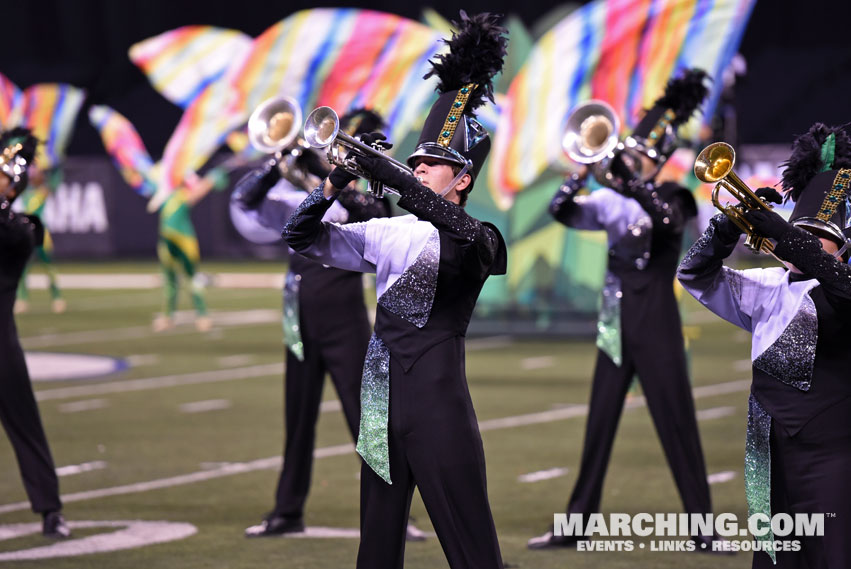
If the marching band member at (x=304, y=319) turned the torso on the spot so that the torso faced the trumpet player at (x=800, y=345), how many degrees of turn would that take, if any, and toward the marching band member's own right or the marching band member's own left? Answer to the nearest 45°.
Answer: approximately 90° to the marching band member's own left

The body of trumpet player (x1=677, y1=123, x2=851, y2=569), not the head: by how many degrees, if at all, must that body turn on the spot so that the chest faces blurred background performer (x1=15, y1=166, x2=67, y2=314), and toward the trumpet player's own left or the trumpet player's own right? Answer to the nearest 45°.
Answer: approximately 90° to the trumpet player's own right

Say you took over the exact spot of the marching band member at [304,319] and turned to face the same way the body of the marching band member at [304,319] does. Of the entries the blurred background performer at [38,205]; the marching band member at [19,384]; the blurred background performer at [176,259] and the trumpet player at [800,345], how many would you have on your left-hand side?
1

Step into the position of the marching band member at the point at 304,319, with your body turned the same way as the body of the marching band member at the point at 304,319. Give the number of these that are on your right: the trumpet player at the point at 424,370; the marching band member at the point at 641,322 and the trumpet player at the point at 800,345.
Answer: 0

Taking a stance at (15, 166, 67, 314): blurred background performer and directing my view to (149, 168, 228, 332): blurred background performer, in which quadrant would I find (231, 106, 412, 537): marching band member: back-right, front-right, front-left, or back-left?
front-right

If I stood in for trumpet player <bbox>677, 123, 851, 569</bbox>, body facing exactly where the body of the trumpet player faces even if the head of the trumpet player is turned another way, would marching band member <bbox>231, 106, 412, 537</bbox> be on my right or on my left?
on my right

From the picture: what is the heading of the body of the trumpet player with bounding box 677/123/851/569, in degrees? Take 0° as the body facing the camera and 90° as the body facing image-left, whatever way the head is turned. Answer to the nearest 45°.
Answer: approximately 45°

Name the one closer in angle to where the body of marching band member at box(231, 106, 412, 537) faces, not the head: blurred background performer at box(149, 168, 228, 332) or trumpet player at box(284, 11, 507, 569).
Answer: the trumpet player

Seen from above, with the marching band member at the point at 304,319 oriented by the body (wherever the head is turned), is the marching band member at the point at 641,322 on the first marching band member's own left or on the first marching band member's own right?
on the first marching band member's own left

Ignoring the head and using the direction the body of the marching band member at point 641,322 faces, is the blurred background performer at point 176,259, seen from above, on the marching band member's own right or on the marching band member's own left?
on the marching band member's own right

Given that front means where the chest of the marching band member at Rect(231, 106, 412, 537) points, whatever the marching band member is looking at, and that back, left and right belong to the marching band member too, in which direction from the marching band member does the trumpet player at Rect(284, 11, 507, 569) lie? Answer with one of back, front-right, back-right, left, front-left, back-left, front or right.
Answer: front-left

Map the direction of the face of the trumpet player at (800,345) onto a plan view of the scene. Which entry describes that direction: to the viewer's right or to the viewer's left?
to the viewer's left

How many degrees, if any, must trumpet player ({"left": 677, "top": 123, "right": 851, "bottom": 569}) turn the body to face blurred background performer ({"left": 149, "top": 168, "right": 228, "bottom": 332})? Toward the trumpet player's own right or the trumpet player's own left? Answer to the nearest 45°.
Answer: approximately 90° to the trumpet player's own right

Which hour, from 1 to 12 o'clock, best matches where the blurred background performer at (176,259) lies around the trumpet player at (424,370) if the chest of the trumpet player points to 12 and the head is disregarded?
The blurred background performer is roughly at 4 o'clock from the trumpet player.

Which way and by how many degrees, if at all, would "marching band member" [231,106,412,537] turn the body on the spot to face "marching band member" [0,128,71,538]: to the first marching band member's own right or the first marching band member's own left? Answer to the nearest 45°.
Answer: approximately 45° to the first marching band member's own right

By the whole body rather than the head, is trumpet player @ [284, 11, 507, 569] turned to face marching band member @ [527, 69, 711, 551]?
no

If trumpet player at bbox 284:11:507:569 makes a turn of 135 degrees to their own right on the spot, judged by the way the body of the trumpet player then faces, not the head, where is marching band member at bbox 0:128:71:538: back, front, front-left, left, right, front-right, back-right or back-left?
front-left

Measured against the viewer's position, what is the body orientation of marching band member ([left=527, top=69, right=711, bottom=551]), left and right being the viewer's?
facing the viewer and to the left of the viewer
